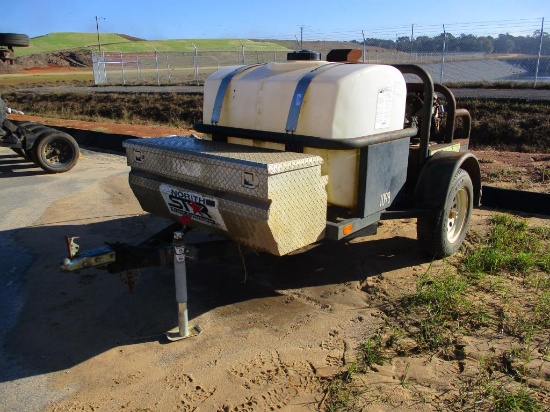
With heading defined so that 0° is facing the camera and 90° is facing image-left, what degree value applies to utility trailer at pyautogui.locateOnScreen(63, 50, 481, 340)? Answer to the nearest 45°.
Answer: approximately 45°

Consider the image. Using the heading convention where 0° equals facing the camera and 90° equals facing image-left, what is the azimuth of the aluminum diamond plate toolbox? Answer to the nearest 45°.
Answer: approximately 45°

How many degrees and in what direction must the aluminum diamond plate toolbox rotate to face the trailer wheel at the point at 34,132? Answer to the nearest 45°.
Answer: approximately 90° to its right

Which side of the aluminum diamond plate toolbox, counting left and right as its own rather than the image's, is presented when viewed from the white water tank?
back

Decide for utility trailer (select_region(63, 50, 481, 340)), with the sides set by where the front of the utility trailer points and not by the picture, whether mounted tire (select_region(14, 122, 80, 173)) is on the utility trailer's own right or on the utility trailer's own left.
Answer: on the utility trailer's own right

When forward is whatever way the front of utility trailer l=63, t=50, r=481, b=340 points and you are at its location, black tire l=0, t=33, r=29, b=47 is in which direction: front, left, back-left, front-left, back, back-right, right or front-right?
right

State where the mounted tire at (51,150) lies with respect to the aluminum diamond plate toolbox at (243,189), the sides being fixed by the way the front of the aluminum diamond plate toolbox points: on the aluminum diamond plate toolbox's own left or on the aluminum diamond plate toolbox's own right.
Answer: on the aluminum diamond plate toolbox's own right

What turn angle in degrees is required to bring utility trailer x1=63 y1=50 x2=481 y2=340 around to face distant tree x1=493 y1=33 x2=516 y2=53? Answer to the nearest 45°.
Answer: approximately 180°

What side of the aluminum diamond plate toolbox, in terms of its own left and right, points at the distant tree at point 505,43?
back

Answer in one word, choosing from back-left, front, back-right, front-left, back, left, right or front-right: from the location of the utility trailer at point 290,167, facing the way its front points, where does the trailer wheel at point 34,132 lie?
right
